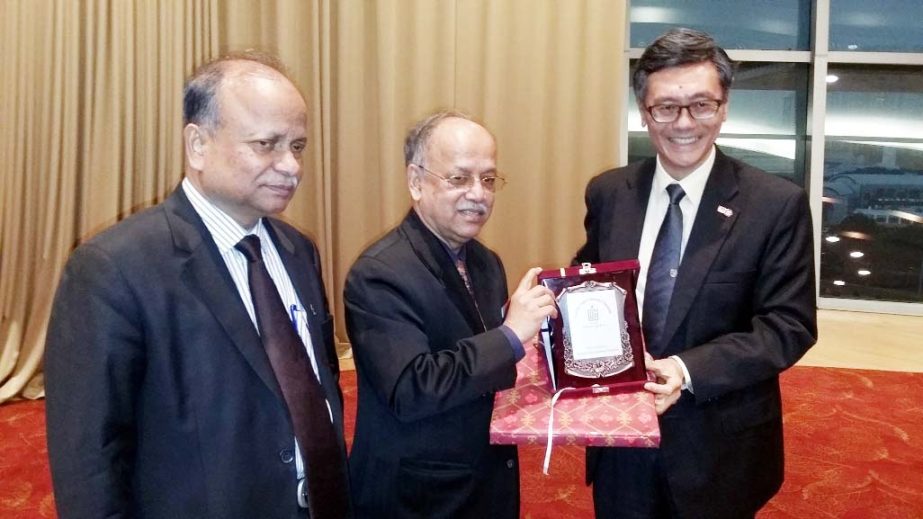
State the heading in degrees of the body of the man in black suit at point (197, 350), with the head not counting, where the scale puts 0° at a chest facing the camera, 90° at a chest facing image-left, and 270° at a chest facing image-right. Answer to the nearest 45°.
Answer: approximately 315°

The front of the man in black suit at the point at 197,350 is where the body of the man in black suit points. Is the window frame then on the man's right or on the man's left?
on the man's left

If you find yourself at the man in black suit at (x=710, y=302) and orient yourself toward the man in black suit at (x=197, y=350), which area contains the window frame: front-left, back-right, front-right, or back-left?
back-right

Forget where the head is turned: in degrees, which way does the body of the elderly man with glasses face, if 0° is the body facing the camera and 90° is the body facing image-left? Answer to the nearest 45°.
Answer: approximately 315°

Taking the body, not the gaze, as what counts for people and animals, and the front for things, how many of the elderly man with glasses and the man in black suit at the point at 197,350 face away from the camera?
0
